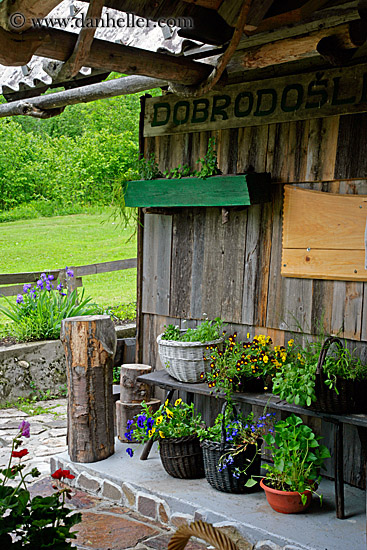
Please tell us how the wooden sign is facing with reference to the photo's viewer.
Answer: facing the viewer and to the left of the viewer

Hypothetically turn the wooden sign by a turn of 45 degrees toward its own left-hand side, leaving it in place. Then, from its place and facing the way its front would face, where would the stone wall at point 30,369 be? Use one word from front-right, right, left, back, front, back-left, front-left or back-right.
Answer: back-right

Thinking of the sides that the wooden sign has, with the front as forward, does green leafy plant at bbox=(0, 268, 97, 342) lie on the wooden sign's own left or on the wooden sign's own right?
on the wooden sign's own right

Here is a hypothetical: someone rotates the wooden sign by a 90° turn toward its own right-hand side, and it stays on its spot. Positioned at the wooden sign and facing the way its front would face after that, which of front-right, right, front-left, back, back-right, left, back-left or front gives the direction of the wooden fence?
front
